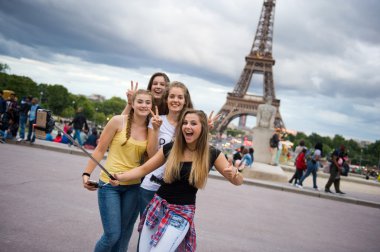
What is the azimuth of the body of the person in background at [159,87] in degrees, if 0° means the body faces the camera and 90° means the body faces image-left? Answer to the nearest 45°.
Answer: approximately 0°

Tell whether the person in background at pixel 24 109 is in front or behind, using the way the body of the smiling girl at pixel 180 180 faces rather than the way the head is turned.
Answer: behind

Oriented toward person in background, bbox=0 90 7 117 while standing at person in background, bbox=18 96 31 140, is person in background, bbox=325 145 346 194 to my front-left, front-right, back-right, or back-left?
back-left

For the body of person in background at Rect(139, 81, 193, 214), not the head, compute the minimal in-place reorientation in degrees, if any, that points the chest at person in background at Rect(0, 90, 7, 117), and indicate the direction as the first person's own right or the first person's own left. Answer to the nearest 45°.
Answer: approximately 135° to the first person's own right

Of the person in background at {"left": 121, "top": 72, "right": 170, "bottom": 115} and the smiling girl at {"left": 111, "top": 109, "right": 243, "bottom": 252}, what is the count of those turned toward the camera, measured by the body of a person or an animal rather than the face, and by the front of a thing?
2

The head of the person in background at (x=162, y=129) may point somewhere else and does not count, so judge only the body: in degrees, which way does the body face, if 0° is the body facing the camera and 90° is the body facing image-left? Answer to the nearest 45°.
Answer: approximately 0°

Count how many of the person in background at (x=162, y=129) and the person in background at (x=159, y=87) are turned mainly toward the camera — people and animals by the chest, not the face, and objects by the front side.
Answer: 2
